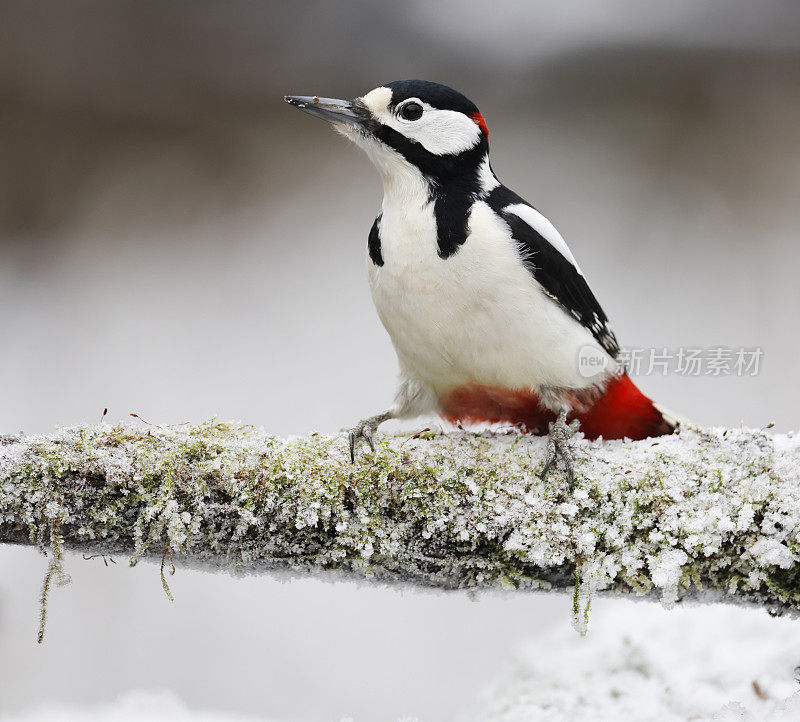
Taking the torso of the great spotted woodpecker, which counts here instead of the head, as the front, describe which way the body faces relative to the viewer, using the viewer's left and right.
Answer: facing the viewer and to the left of the viewer
